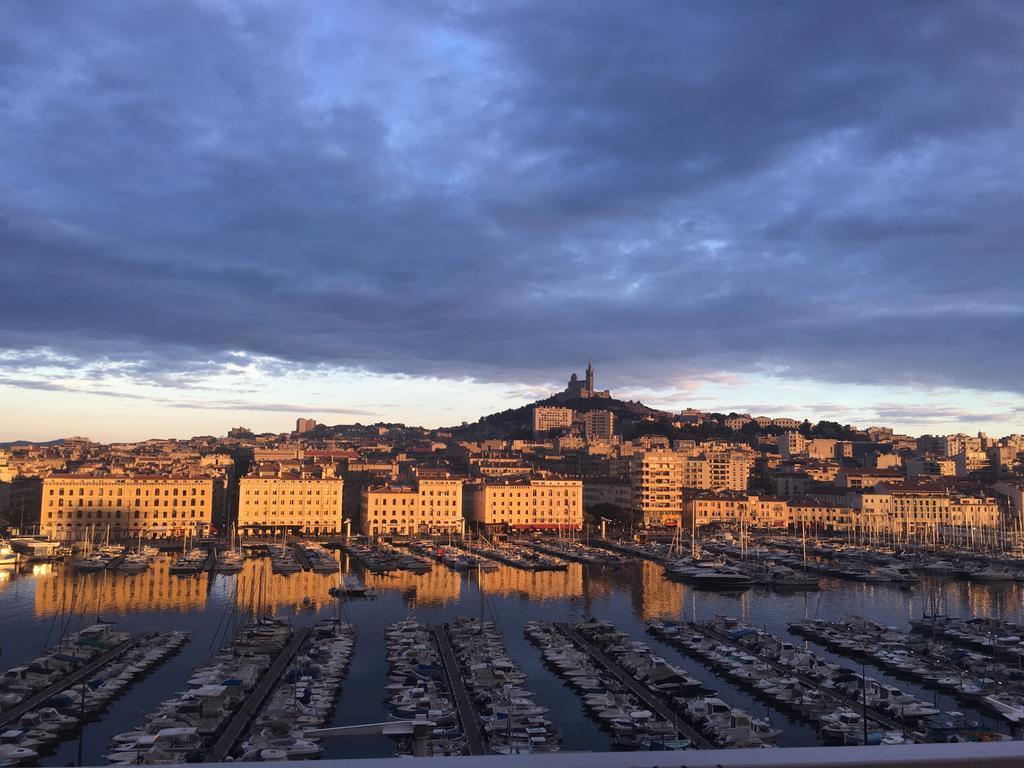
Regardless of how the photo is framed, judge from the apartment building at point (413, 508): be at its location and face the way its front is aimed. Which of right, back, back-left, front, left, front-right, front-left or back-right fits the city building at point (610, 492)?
back-left

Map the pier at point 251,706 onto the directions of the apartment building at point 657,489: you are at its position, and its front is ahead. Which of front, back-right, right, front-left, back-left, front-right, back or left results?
front

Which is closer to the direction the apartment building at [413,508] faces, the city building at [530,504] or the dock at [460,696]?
the dock

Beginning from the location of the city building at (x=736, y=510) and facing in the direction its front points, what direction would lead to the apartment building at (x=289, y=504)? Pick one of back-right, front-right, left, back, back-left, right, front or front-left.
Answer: front-right

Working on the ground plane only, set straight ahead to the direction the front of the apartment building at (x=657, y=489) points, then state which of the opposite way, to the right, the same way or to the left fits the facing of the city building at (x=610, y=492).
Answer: the same way

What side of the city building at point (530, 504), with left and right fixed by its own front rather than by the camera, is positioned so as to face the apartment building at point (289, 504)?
right

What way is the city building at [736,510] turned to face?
toward the camera

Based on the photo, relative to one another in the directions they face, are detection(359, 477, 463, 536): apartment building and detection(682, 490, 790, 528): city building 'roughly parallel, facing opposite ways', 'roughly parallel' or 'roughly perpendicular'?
roughly parallel

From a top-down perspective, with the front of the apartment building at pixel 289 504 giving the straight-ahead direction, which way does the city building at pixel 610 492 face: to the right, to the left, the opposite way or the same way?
the same way

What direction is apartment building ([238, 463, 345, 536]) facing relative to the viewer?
toward the camera

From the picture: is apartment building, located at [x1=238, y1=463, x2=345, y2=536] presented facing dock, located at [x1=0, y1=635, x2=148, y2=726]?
yes

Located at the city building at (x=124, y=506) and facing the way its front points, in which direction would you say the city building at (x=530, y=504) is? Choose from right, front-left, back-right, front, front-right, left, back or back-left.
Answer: left

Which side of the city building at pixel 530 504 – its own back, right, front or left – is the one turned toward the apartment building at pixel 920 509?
left

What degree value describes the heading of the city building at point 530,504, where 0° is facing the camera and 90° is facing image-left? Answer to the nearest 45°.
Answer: approximately 0°

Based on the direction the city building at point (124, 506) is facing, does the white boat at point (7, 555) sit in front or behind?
in front

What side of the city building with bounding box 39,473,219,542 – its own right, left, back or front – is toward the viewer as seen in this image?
front

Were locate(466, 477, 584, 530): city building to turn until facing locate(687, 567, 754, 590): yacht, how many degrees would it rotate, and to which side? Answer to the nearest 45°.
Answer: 0° — it already faces it

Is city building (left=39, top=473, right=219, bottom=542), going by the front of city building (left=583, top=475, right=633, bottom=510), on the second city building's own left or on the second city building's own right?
on the second city building's own right

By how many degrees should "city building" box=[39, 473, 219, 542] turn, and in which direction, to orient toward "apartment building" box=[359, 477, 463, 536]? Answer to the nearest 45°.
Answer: approximately 90° to its left

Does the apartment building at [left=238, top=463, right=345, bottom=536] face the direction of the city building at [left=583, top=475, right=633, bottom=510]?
no

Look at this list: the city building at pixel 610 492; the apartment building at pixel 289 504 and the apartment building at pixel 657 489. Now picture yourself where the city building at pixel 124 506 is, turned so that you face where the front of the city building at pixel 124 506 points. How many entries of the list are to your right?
0
